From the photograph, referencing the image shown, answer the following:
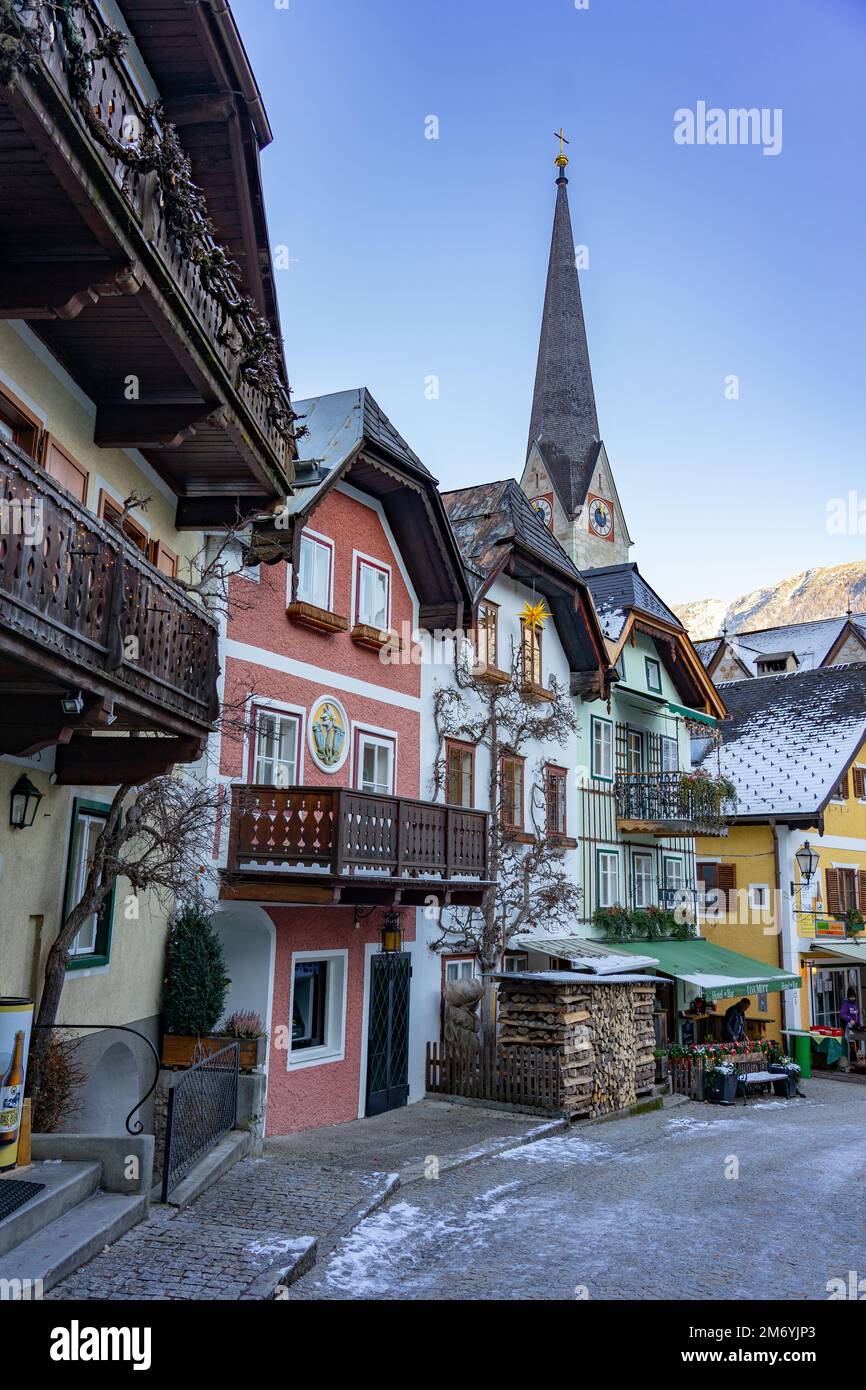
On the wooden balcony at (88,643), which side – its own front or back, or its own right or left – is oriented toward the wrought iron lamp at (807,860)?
left

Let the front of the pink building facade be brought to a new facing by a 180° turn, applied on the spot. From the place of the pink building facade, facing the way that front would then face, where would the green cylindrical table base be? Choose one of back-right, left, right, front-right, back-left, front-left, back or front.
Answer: right

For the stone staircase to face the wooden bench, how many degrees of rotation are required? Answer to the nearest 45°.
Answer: approximately 90° to its left

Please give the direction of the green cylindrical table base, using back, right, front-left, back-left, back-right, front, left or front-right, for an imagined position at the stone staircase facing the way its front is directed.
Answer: left

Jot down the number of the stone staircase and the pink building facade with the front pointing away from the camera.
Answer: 0

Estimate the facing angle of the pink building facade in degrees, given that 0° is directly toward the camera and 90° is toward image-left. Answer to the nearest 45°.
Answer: approximately 315°

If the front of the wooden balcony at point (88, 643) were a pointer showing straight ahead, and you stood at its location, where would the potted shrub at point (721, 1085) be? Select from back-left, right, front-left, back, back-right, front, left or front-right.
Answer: left

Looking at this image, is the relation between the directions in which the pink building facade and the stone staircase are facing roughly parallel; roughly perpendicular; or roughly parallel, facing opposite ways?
roughly parallel

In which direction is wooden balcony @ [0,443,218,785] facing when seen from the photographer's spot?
facing the viewer and to the right of the viewer

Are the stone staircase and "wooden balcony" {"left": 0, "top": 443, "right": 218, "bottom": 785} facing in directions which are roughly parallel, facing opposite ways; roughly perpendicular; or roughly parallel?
roughly parallel
